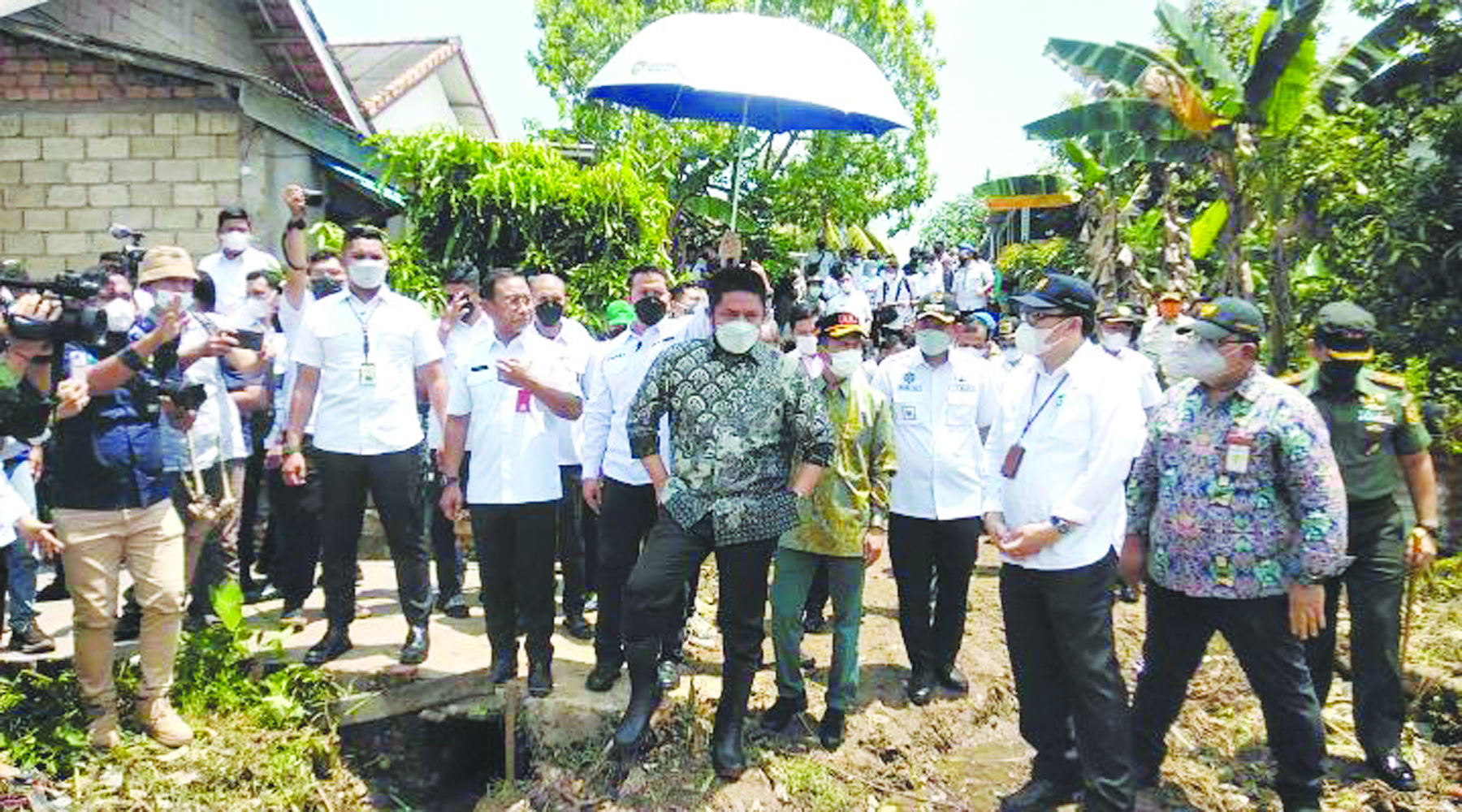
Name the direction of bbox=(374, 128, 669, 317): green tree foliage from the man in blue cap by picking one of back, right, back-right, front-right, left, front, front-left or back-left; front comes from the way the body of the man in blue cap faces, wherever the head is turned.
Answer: right

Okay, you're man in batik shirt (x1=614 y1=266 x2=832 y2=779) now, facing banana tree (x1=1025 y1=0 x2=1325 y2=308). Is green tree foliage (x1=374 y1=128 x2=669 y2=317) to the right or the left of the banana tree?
left

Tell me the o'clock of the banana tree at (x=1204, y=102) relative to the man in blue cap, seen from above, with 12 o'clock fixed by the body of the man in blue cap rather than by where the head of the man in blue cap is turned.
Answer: The banana tree is roughly at 5 o'clock from the man in blue cap.

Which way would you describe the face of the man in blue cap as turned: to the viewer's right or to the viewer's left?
to the viewer's left

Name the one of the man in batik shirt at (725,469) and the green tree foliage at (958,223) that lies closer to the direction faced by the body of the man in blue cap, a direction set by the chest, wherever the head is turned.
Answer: the man in batik shirt

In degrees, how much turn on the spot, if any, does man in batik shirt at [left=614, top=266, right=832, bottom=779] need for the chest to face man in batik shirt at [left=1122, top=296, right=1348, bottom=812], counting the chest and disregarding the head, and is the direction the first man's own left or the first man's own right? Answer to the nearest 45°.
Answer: approximately 90° to the first man's own left

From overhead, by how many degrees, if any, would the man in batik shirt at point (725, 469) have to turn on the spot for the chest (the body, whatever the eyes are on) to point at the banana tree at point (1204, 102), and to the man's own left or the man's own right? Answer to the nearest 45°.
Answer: approximately 135° to the man's own left

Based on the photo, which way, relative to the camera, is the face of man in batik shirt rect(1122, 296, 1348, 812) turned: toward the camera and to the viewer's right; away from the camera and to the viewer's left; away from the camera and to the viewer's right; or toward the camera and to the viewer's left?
toward the camera and to the viewer's left

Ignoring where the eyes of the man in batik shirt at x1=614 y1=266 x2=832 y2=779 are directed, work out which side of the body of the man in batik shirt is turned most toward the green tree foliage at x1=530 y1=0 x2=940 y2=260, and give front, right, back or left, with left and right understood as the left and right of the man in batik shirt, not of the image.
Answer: back

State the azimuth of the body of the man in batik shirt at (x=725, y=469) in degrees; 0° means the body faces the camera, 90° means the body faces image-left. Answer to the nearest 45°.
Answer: approximately 0°

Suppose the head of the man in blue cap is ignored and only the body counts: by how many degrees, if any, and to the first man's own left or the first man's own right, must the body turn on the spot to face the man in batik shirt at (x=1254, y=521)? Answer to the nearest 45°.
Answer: approximately 135° to the first man's own left

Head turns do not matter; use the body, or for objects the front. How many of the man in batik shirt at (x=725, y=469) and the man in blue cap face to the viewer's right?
0
